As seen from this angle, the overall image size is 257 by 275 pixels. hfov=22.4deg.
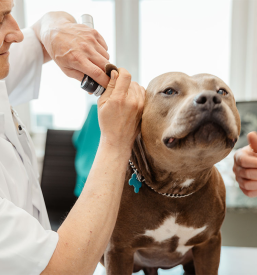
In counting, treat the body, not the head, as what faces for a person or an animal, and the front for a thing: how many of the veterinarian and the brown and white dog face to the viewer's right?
1

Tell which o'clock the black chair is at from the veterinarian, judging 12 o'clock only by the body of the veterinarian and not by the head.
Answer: The black chair is roughly at 9 o'clock from the veterinarian.

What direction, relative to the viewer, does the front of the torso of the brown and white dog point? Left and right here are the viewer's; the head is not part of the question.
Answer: facing the viewer

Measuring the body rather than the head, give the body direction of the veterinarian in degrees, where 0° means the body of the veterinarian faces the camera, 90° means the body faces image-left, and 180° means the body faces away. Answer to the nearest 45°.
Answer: approximately 270°

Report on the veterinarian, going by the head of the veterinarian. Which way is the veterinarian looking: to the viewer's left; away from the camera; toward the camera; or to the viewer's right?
to the viewer's right

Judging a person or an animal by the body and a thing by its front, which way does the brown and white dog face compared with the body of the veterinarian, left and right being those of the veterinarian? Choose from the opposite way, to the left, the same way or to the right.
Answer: to the right

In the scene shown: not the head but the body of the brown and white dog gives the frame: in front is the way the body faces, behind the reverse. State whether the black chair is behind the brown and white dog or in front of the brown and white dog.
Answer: behind
